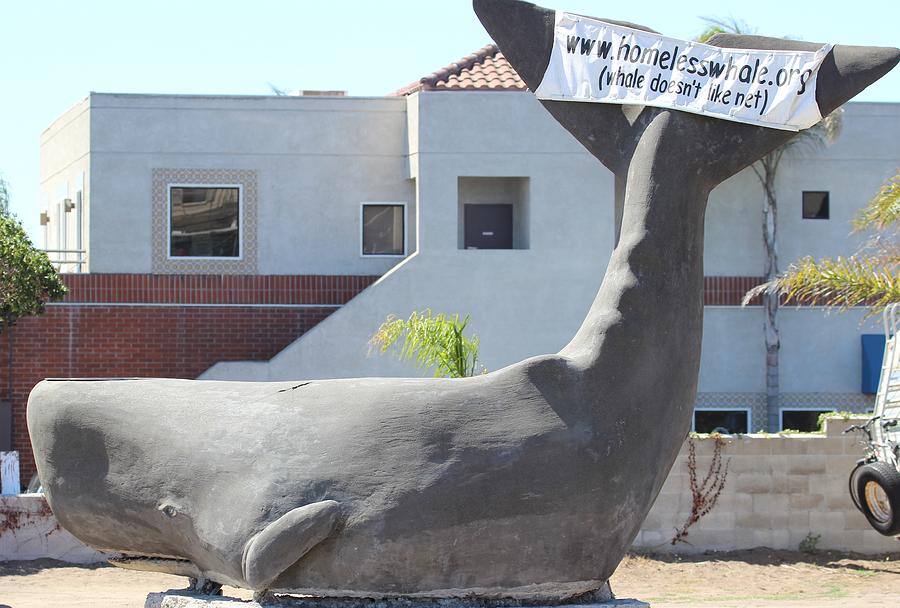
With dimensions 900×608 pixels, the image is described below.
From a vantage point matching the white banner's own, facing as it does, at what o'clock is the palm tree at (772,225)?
The palm tree is roughly at 6 o'clock from the white banner.

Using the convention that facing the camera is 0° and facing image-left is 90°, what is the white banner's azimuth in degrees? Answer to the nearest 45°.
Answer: approximately 0°

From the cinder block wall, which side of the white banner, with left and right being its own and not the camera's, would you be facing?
back

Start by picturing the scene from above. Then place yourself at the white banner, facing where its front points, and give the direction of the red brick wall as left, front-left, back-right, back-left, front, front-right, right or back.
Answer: back-right

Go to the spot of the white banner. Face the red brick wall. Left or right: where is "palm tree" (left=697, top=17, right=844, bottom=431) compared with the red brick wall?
right

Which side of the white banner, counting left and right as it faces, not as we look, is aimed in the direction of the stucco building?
back
